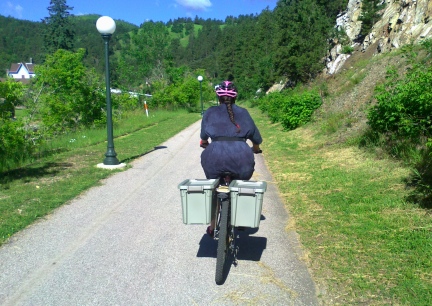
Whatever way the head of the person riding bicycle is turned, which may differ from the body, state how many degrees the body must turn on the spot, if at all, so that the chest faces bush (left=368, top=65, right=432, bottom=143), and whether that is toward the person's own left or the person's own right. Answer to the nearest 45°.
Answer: approximately 45° to the person's own right

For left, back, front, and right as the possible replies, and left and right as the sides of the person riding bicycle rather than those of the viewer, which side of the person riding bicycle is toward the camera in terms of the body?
back

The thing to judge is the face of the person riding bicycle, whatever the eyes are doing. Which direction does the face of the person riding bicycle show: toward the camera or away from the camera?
away from the camera

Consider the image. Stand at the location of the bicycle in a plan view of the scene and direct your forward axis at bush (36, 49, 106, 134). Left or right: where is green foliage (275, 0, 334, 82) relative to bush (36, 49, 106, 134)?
right

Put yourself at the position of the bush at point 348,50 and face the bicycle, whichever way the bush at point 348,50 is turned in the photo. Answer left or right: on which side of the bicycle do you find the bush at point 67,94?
right

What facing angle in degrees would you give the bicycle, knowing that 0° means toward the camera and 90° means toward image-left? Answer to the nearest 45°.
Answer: approximately 180°

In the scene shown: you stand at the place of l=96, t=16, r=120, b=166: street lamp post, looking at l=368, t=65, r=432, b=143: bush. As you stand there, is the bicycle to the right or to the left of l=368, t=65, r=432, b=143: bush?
right
